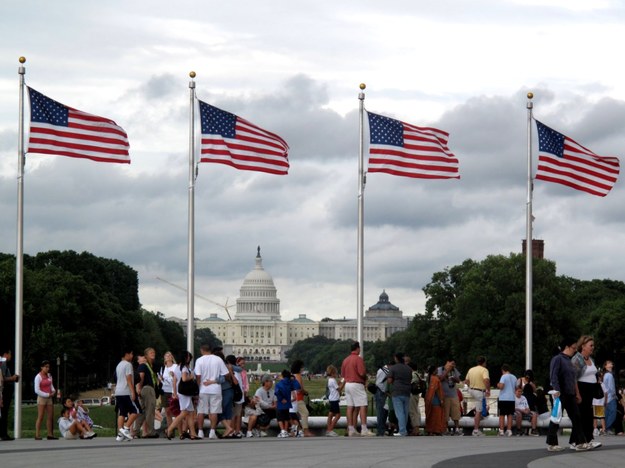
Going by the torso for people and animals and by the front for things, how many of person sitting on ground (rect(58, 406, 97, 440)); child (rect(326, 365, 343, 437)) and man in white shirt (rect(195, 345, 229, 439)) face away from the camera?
1

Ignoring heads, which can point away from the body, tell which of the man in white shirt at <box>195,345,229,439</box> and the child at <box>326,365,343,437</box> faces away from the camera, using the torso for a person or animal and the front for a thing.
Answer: the man in white shirt

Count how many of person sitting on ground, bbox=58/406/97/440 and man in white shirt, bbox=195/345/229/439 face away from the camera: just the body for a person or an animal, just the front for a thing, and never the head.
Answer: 1

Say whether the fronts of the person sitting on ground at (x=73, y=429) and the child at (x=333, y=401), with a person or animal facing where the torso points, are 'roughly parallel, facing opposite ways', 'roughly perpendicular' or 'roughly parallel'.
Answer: roughly parallel

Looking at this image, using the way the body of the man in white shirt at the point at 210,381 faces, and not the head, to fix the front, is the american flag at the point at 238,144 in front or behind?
in front

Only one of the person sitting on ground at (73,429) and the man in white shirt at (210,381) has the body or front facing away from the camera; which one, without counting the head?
the man in white shirt

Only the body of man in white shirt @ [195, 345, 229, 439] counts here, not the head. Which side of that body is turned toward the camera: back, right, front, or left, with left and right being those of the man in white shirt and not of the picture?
back
